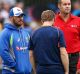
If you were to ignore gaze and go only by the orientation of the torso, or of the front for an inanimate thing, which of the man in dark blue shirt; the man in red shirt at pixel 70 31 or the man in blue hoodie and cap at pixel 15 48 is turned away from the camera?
the man in dark blue shirt

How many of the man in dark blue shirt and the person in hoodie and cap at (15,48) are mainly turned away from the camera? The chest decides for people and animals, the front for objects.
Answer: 1

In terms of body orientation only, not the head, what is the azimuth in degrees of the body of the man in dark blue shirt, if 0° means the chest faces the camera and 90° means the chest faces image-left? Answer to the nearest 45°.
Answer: approximately 180°

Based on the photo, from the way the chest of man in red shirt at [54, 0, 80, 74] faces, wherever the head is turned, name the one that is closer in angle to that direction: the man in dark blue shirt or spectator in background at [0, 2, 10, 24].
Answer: the man in dark blue shirt

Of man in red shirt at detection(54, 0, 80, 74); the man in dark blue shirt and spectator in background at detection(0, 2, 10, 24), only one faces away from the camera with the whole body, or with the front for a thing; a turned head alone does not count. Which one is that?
the man in dark blue shirt

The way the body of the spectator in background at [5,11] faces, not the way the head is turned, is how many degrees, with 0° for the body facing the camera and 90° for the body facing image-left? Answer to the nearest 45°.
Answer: approximately 0°

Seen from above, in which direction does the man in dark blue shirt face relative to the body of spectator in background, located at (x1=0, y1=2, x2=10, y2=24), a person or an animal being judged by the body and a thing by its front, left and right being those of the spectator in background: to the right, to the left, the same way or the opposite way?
the opposite way

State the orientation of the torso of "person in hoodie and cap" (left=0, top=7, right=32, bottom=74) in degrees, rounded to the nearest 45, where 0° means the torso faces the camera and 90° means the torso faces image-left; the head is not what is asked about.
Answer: approximately 315°

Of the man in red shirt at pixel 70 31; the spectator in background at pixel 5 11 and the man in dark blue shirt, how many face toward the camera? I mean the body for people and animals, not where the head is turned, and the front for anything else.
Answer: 2
